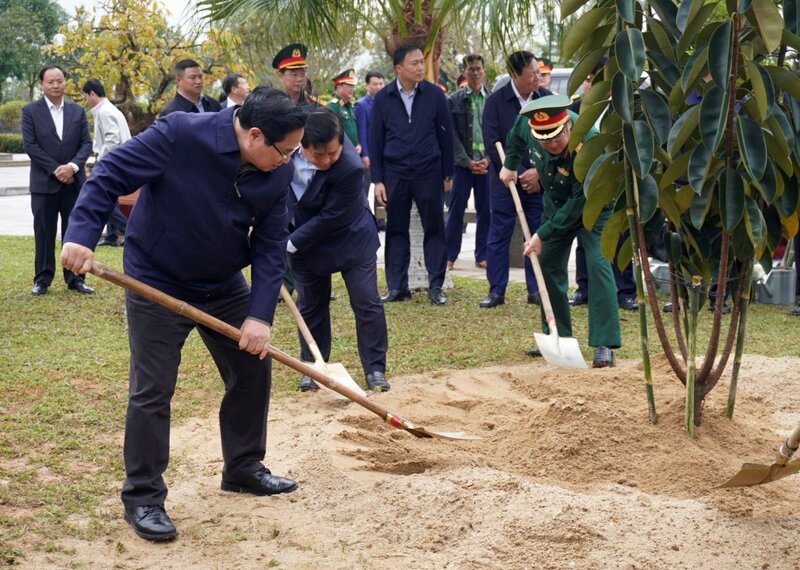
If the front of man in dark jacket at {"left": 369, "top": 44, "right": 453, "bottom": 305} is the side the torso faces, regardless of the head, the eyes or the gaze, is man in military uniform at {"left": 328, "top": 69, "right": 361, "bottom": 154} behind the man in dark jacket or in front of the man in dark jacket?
behind

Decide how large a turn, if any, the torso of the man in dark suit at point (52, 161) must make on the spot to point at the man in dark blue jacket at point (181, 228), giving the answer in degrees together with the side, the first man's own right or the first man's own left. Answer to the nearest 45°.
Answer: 0° — they already face them

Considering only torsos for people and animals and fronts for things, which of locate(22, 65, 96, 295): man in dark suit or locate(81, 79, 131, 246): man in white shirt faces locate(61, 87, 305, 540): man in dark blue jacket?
the man in dark suit
